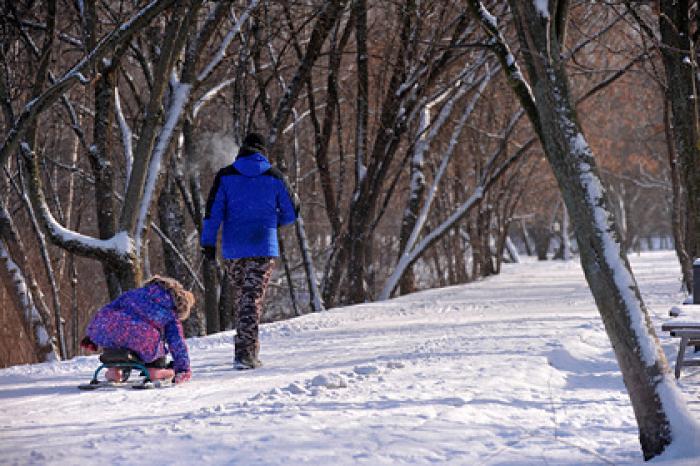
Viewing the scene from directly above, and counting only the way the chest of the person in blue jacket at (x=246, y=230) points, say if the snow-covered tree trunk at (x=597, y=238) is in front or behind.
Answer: behind

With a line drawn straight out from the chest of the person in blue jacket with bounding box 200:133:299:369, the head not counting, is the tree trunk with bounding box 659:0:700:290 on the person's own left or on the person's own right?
on the person's own right

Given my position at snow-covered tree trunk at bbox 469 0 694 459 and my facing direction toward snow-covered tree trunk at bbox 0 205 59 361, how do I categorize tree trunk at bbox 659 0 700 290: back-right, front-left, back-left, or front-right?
front-right

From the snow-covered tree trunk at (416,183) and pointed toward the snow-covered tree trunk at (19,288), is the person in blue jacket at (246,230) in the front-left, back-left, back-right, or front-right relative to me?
front-left

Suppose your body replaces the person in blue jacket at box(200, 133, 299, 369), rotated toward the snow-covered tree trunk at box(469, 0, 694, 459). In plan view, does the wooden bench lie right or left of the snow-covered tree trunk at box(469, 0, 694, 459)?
left

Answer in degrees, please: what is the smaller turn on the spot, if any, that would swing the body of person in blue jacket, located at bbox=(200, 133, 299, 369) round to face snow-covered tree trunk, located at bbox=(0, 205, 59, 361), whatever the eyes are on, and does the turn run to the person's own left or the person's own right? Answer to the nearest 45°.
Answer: approximately 45° to the person's own left

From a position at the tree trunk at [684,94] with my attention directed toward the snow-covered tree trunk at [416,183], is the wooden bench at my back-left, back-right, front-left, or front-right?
back-left

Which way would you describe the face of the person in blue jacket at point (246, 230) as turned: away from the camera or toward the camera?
away from the camera

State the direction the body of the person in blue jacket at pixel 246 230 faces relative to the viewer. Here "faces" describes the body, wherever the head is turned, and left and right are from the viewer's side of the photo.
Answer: facing away from the viewer

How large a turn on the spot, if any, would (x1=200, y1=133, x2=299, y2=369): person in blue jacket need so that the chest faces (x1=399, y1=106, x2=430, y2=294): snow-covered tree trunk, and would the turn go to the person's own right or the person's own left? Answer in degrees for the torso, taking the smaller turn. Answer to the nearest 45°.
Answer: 0° — they already face it
